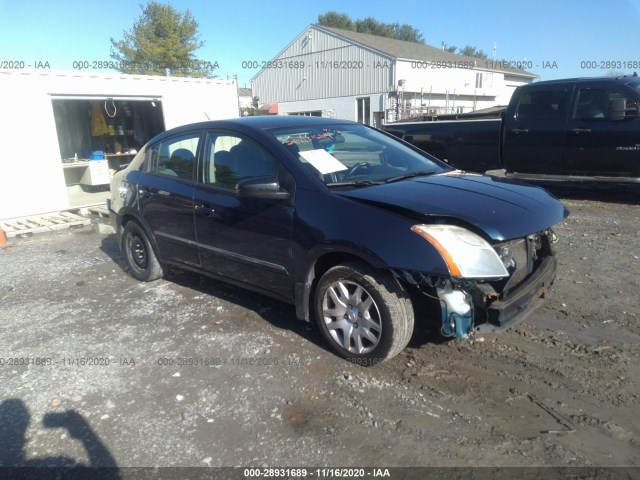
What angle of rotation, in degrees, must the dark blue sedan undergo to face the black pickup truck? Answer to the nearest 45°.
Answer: approximately 90° to its left

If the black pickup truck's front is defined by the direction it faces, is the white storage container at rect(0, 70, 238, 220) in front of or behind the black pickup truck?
behind

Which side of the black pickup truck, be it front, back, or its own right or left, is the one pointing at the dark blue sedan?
right

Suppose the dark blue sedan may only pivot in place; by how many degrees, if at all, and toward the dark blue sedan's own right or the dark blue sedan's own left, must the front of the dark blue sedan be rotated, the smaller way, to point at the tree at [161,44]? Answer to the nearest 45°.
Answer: approximately 135° to the dark blue sedan's own left

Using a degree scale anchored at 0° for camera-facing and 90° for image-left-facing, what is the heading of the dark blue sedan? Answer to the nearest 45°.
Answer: approximately 315°

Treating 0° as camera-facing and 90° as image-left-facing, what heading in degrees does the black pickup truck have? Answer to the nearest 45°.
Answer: approximately 270°

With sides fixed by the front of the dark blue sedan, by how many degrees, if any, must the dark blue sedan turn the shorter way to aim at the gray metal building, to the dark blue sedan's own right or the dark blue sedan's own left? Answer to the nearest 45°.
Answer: approximately 135° to the dark blue sedan's own left

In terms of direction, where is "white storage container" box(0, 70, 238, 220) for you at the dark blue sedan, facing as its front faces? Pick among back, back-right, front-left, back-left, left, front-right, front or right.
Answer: back

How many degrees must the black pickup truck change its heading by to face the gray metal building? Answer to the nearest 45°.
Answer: approximately 90° to its left

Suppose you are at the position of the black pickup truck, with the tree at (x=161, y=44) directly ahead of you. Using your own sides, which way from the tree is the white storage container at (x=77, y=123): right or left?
left
